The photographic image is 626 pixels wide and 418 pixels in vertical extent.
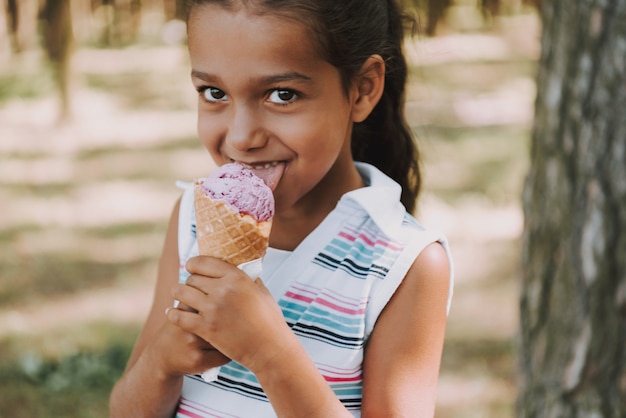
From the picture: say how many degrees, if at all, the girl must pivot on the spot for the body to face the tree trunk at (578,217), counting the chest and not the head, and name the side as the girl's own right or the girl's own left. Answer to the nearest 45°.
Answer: approximately 180°

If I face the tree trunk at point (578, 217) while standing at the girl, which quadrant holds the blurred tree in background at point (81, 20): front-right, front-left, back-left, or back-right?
front-left

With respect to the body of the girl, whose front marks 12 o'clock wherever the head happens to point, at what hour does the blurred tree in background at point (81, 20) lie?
The blurred tree in background is roughly at 4 o'clock from the girl.

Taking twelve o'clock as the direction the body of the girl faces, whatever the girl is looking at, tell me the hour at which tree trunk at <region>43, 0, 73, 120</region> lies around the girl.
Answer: The tree trunk is roughly at 4 o'clock from the girl.

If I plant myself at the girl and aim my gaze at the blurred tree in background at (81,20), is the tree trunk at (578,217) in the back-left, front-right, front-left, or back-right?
front-right

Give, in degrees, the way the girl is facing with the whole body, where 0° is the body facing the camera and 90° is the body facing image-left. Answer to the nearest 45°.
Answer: approximately 45°

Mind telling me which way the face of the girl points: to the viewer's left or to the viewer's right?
to the viewer's left
